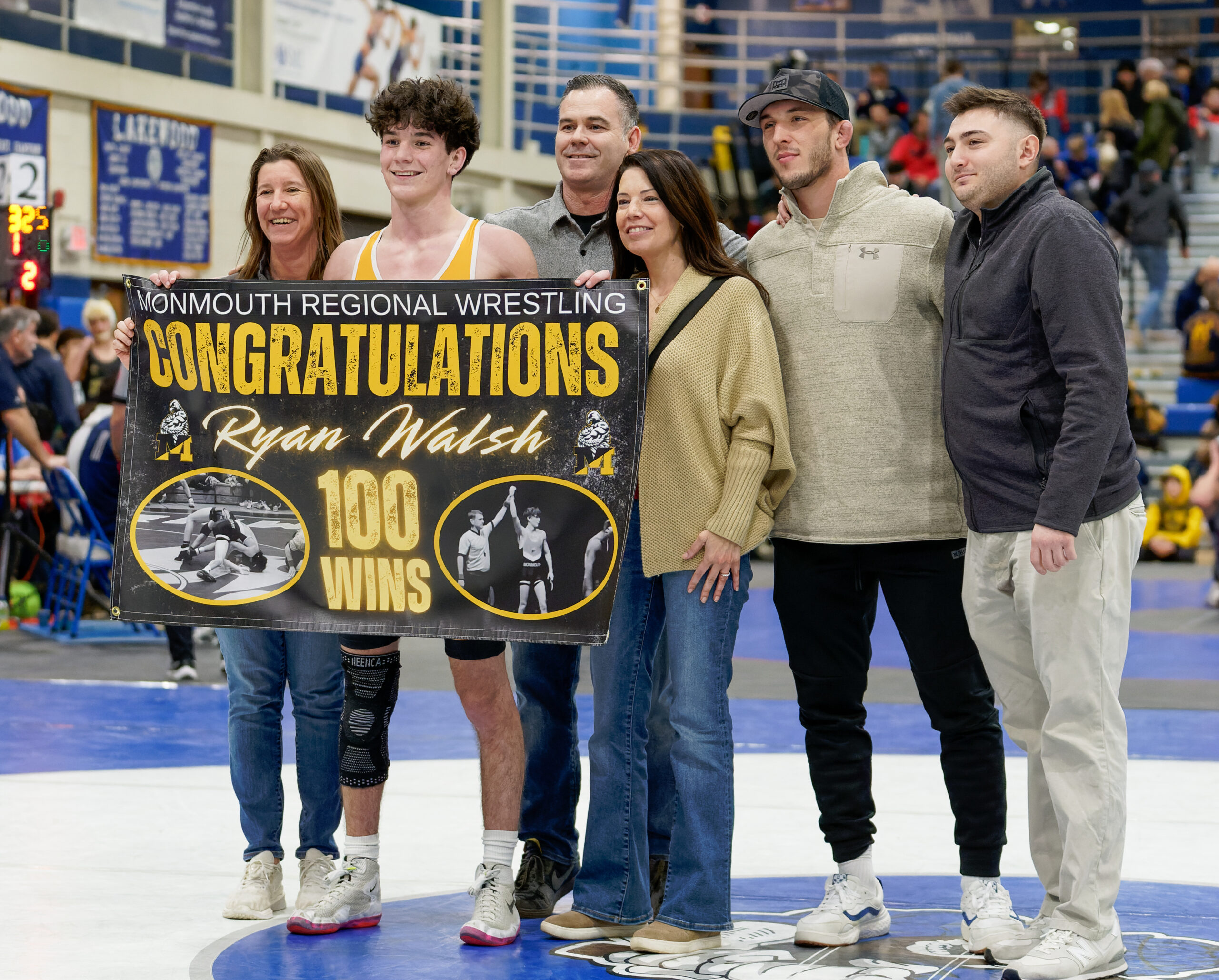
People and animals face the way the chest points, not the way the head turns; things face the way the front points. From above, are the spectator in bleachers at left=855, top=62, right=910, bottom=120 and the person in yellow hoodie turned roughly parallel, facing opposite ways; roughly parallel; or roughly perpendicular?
roughly parallel

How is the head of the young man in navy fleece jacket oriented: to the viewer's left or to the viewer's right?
to the viewer's left

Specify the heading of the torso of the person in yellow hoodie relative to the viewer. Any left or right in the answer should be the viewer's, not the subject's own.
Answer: facing the viewer

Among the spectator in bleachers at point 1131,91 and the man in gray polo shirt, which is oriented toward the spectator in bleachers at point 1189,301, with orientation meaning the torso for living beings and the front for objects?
the spectator in bleachers at point 1131,91

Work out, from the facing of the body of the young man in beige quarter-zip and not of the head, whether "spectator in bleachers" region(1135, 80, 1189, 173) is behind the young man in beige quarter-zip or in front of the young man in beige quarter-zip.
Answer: behind

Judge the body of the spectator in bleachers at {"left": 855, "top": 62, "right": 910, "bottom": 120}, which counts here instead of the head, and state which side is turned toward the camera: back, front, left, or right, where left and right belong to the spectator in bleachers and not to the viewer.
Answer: front

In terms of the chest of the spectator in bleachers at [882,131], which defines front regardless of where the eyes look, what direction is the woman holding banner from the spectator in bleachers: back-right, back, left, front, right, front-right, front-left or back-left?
front

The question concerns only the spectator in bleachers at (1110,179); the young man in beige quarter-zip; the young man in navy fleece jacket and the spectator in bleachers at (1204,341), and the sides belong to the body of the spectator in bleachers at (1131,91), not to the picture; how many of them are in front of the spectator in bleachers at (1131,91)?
4

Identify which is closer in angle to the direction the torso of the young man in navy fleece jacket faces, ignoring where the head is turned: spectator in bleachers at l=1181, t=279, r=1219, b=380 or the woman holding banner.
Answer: the woman holding banner

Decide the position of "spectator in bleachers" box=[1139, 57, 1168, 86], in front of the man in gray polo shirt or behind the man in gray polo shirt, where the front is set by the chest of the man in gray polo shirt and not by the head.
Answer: behind
